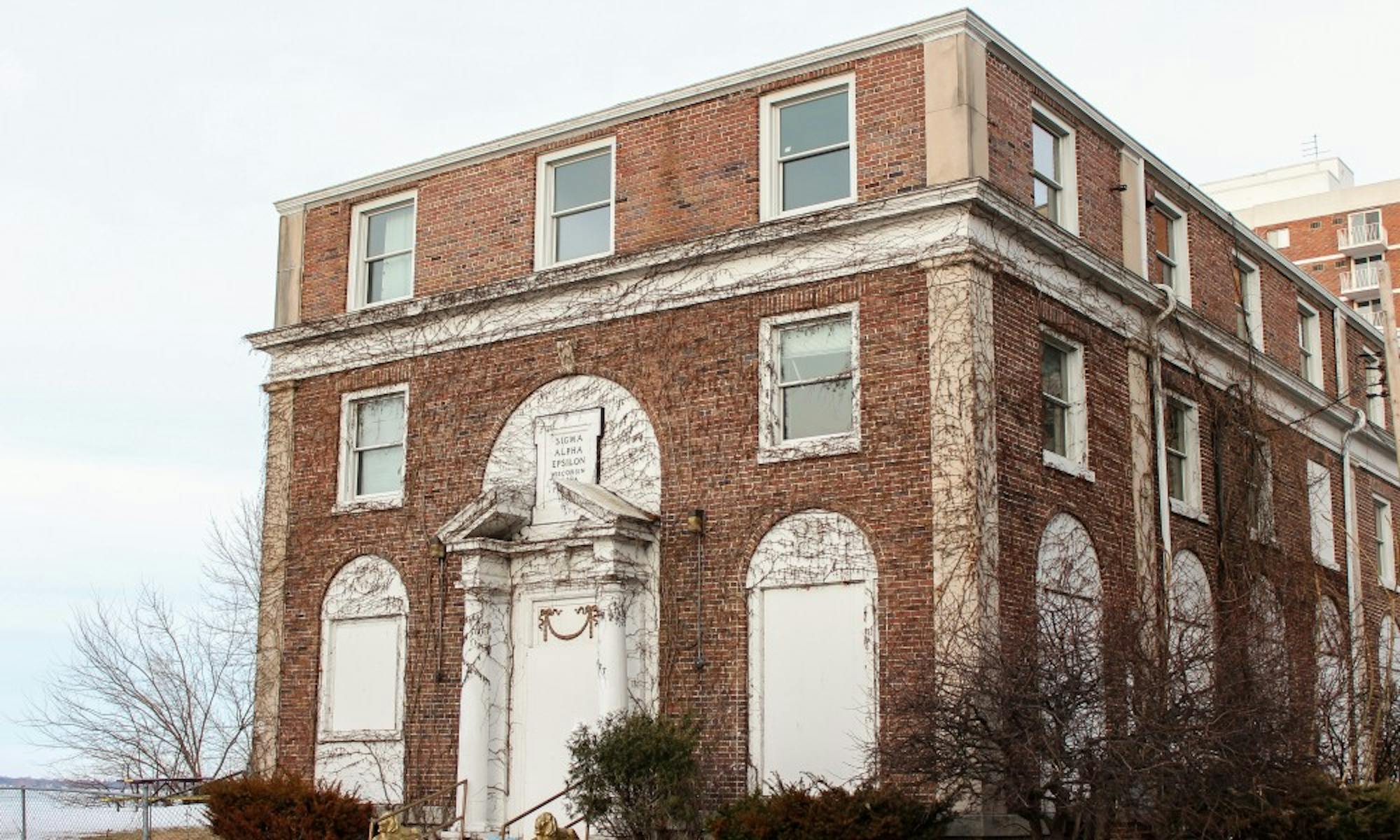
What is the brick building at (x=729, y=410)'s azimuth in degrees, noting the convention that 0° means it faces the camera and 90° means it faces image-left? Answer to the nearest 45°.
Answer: approximately 45°

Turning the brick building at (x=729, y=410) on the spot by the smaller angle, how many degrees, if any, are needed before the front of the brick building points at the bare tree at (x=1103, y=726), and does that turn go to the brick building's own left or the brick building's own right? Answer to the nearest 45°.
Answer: approximately 90° to the brick building's own left
